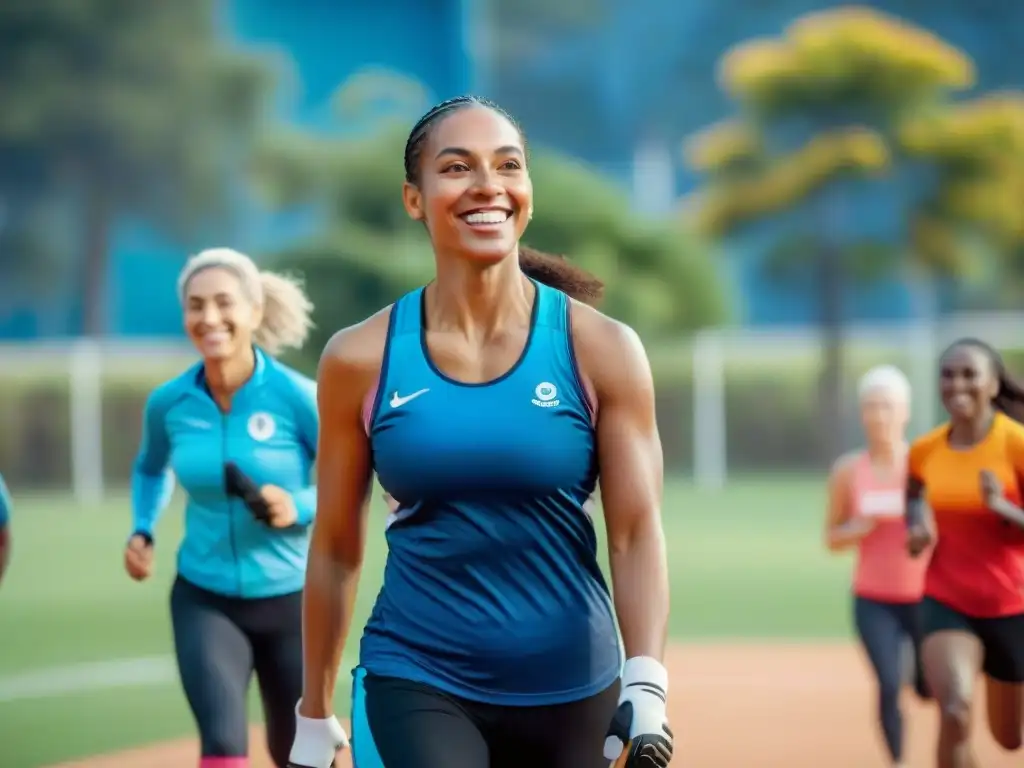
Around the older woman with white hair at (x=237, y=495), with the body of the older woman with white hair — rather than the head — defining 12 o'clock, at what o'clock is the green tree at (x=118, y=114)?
The green tree is roughly at 6 o'clock from the older woman with white hair.

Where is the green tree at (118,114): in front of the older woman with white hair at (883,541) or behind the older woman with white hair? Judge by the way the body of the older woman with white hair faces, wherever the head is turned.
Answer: behind

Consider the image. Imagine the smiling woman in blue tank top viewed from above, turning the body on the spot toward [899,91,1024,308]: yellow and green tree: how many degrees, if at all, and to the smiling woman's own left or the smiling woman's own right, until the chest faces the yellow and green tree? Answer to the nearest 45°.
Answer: approximately 180°

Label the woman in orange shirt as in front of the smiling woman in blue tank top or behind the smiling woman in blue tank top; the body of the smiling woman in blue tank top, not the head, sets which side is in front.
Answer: behind

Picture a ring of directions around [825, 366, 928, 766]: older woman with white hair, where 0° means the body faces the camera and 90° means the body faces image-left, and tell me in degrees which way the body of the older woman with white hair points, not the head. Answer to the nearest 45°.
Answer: approximately 0°

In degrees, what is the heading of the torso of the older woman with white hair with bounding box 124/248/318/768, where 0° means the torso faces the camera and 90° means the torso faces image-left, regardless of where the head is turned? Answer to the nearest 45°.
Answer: approximately 0°

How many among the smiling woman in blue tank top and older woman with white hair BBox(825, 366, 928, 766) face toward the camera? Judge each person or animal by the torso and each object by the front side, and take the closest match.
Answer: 2

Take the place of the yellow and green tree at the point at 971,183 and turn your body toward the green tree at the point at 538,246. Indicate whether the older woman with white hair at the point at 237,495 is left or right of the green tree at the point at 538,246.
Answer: left

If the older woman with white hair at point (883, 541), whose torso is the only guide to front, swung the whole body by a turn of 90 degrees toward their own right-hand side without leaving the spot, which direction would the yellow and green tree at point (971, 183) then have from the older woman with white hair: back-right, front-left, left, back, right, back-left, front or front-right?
right
